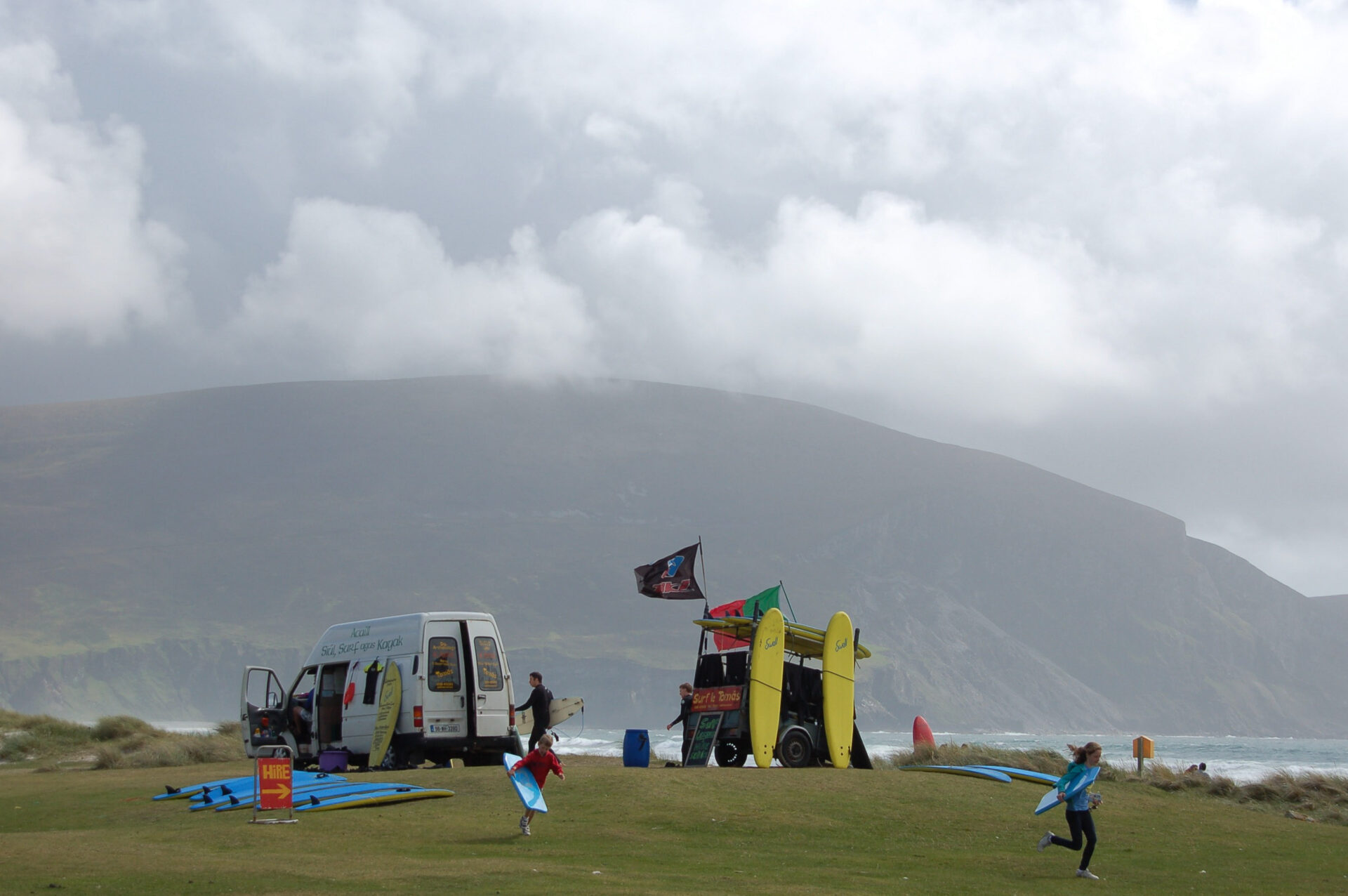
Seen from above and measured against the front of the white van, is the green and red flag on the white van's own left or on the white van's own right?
on the white van's own right

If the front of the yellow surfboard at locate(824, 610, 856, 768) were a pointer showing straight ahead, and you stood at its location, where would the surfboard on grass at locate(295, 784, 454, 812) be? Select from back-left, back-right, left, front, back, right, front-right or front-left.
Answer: front-right

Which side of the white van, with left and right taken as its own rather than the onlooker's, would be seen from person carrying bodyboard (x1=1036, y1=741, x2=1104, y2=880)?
back

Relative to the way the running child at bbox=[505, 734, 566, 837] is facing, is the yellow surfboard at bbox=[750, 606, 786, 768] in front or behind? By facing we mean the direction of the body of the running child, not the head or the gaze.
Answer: behind

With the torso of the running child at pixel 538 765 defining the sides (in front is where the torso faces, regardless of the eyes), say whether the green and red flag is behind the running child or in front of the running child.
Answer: behind

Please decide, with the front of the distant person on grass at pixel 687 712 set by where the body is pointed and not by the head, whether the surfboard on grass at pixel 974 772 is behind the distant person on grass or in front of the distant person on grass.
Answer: behind
